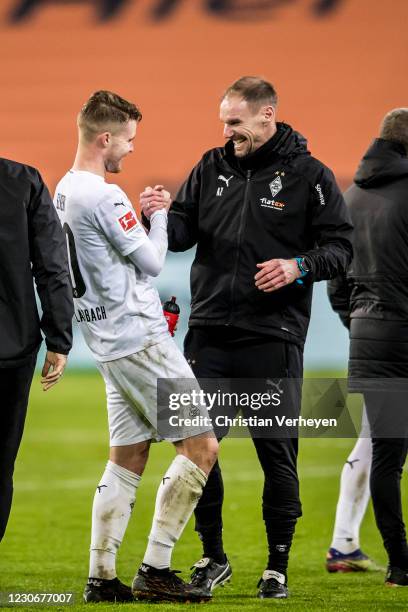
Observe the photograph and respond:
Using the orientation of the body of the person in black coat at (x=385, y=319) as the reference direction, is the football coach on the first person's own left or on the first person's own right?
on the first person's own left

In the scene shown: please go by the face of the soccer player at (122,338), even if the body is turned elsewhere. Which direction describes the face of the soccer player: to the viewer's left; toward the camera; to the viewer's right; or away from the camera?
to the viewer's right

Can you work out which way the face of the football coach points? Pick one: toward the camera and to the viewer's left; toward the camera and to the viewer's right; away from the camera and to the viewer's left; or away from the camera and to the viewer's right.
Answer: toward the camera and to the viewer's left

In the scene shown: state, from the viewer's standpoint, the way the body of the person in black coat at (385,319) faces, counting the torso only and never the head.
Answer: away from the camera

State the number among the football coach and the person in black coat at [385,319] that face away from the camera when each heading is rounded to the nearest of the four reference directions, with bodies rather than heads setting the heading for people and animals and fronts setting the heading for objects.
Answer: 1

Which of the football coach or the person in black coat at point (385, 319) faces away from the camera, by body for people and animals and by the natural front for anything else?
the person in black coat

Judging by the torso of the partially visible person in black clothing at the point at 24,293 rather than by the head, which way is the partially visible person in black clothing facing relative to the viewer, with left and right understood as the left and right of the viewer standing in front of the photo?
facing away from the viewer

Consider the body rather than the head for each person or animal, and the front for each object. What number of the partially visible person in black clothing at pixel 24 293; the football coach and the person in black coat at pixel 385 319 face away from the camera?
2

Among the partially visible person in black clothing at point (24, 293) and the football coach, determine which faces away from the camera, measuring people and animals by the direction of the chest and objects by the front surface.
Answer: the partially visible person in black clothing

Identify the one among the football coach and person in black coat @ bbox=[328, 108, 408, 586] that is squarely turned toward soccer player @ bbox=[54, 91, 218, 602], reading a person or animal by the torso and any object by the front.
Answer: the football coach

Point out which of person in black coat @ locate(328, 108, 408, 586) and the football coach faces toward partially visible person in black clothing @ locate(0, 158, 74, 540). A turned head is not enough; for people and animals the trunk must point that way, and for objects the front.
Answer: the football coach

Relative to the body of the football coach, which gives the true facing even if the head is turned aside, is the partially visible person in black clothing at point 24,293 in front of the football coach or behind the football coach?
in front
